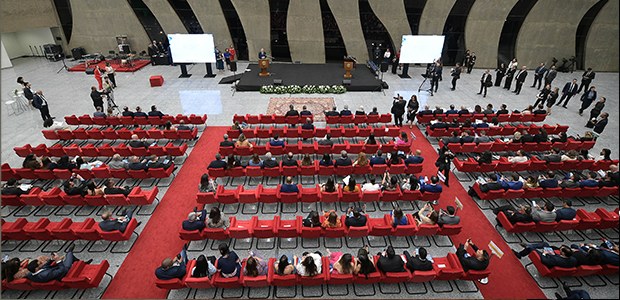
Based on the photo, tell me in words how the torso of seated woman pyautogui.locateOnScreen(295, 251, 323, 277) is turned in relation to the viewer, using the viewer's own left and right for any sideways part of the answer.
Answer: facing away from the viewer

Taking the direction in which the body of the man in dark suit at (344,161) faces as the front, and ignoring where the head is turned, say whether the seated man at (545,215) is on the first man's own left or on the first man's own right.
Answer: on the first man's own right

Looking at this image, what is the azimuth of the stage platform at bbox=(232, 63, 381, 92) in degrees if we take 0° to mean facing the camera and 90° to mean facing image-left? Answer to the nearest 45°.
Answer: approximately 0°

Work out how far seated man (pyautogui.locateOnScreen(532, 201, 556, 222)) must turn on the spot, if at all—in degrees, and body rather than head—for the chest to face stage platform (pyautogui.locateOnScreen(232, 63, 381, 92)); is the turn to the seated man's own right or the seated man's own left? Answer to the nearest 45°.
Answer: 0° — they already face it

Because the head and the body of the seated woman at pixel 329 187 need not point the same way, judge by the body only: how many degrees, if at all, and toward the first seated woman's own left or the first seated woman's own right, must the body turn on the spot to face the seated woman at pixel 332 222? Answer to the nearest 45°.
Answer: approximately 180°

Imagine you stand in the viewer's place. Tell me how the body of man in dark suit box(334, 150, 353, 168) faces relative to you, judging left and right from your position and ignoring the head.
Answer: facing away from the viewer

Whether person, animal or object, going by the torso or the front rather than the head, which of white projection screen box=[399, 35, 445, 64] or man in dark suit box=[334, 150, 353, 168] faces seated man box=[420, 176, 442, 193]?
the white projection screen

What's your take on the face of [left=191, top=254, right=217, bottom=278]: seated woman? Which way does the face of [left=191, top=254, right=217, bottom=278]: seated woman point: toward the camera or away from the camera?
away from the camera

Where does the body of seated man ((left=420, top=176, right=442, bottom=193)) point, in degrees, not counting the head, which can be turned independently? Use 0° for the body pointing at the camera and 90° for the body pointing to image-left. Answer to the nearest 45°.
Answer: approximately 180°

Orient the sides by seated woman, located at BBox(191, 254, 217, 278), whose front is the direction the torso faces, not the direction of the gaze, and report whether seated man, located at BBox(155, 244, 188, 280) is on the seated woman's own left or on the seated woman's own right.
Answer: on the seated woman's own left

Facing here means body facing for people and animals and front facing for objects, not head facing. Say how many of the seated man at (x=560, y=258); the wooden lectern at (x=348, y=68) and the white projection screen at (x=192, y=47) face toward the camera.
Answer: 2

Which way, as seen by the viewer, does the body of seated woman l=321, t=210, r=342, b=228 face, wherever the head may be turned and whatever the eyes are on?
away from the camera

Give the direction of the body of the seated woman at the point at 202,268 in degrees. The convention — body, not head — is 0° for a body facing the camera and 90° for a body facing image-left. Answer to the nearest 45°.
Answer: approximately 180°

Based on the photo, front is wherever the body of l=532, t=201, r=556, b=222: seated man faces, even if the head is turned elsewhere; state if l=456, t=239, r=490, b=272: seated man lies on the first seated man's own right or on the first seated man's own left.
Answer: on the first seated man's own left
